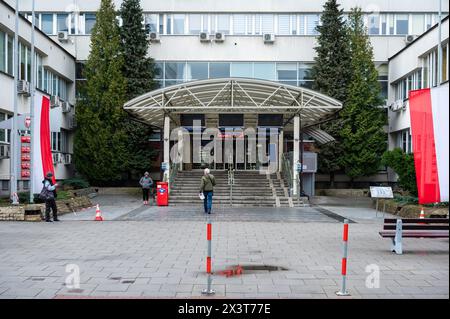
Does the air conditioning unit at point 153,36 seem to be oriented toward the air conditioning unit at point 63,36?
no

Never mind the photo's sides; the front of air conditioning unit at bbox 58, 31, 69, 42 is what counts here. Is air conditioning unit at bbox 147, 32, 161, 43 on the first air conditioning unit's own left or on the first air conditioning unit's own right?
on the first air conditioning unit's own left

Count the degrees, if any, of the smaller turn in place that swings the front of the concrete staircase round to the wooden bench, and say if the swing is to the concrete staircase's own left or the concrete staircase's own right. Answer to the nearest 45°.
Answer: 0° — it already faces it

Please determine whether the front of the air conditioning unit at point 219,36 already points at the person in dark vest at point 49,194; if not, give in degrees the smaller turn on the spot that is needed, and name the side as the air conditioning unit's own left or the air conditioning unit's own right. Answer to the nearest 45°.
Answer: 0° — it already faces them

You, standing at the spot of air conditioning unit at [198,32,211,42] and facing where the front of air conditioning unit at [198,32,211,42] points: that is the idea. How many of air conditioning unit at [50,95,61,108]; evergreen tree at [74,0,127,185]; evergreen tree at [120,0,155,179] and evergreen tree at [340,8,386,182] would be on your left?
1

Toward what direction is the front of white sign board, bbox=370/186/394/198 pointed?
toward the camera

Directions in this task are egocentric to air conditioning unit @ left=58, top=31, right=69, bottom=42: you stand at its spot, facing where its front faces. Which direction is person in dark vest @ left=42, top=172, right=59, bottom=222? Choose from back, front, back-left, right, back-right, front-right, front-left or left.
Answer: front

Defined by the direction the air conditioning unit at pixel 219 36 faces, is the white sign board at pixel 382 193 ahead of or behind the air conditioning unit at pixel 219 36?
ahead

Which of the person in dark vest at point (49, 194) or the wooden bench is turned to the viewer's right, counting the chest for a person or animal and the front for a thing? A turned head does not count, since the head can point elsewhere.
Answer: the person in dark vest

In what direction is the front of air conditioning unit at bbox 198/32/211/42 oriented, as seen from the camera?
facing the viewer

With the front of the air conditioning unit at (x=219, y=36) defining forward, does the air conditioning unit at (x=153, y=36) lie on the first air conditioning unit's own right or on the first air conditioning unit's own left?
on the first air conditioning unit's own right

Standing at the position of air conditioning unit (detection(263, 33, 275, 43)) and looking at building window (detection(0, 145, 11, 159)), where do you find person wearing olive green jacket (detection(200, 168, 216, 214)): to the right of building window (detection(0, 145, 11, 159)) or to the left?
left

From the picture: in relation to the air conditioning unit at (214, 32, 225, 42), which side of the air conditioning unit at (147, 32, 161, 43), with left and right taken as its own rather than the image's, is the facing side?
left

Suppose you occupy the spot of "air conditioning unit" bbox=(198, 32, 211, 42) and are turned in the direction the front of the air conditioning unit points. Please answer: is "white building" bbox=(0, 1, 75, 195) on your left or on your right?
on your right
